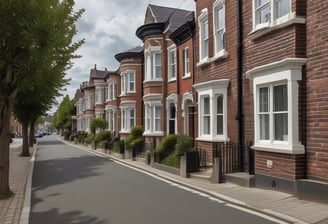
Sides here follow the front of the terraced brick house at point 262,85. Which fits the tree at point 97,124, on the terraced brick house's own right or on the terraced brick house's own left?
on the terraced brick house's own right

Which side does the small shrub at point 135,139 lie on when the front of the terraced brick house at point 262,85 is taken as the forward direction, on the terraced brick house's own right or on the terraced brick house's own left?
on the terraced brick house's own right

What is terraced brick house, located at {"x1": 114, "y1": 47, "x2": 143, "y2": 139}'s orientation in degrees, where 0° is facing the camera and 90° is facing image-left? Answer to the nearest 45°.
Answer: approximately 45°

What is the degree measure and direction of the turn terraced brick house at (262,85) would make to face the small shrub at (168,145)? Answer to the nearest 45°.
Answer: approximately 90° to its right

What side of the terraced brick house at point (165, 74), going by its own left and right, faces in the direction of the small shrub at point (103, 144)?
right

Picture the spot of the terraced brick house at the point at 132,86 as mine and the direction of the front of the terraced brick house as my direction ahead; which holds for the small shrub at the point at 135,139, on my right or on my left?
on my left

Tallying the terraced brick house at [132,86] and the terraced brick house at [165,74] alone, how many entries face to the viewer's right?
0

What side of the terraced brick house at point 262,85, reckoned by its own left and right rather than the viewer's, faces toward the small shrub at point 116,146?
right

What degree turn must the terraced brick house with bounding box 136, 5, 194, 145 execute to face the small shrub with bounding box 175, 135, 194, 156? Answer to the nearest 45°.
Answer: approximately 45° to its left

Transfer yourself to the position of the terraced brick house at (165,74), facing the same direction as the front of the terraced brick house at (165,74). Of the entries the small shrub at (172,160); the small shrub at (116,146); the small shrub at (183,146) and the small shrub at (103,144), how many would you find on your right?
2

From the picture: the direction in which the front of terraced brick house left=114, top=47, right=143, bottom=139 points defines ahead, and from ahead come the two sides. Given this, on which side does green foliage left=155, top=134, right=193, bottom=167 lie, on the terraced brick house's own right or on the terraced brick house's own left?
on the terraced brick house's own left

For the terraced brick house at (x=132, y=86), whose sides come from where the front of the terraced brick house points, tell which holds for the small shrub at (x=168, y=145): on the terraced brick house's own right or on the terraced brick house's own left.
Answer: on the terraced brick house's own left
